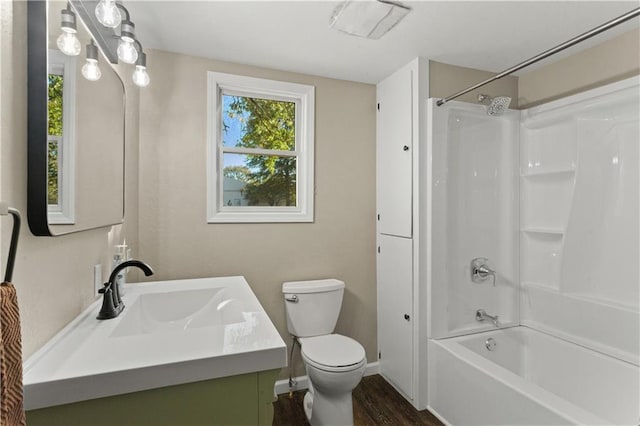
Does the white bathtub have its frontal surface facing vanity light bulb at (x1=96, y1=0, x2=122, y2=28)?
yes

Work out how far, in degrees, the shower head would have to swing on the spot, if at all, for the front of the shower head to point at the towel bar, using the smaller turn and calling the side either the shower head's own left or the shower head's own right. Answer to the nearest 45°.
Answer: approximately 45° to the shower head's own right

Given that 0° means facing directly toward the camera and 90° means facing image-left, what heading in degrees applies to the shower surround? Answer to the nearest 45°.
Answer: approximately 45°

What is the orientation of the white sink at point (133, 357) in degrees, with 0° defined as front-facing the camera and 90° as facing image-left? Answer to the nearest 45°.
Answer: approximately 270°

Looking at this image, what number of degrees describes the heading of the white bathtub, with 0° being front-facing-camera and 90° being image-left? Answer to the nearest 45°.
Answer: approximately 45°

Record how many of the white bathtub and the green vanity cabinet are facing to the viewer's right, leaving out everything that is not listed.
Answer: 1

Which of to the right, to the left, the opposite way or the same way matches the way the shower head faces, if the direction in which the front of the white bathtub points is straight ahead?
to the left

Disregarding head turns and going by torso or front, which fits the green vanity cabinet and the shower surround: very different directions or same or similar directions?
very different directions

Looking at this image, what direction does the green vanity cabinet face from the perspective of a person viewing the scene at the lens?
facing to the right of the viewer

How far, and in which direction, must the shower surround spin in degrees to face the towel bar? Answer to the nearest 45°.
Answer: approximately 45° to its left

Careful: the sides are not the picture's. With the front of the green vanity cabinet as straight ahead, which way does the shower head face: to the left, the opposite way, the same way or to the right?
to the right

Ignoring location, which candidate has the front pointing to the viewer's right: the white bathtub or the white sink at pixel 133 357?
the white sink
